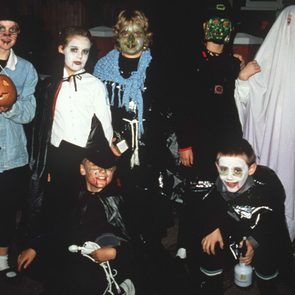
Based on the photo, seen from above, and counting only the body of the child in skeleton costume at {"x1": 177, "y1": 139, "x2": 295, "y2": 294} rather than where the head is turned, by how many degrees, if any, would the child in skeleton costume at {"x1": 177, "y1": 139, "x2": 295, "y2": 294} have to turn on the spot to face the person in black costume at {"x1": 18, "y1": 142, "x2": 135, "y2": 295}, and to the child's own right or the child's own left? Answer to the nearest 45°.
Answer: approximately 90° to the child's own right
